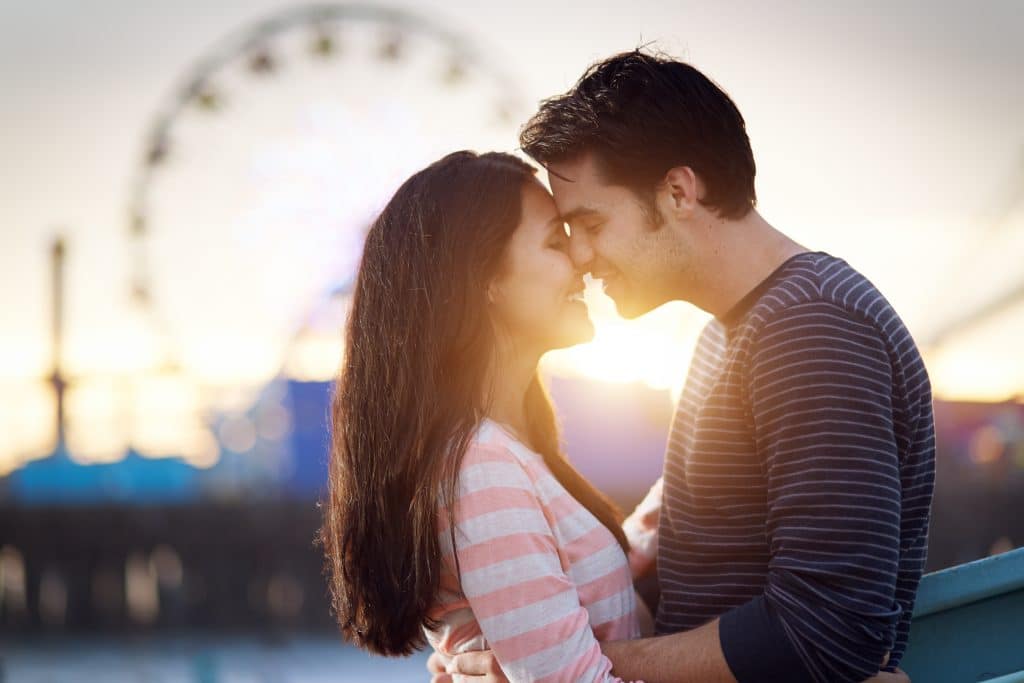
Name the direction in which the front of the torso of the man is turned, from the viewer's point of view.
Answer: to the viewer's left

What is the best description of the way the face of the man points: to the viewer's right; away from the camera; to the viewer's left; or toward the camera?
to the viewer's left

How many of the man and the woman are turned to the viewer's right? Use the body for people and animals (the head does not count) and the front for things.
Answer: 1

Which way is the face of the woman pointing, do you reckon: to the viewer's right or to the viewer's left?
to the viewer's right

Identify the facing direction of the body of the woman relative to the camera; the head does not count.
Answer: to the viewer's right

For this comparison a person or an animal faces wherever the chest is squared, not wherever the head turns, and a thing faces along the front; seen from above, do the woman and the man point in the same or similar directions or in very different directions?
very different directions

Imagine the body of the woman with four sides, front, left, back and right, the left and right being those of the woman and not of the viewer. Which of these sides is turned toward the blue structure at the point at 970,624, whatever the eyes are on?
front

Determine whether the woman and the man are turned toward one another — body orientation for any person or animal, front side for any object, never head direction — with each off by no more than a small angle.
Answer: yes
